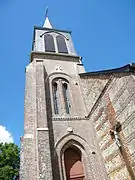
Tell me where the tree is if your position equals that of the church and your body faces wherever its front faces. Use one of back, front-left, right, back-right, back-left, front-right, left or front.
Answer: back-right

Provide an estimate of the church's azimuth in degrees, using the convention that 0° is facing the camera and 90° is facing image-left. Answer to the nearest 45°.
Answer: approximately 0°
